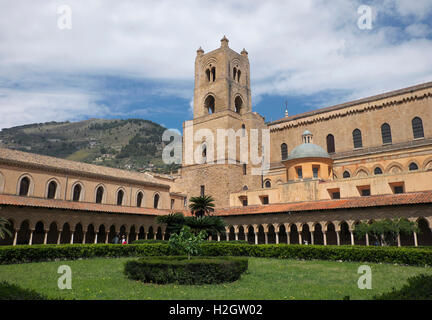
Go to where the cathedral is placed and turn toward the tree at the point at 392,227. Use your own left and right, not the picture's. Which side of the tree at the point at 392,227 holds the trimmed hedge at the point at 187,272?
right
